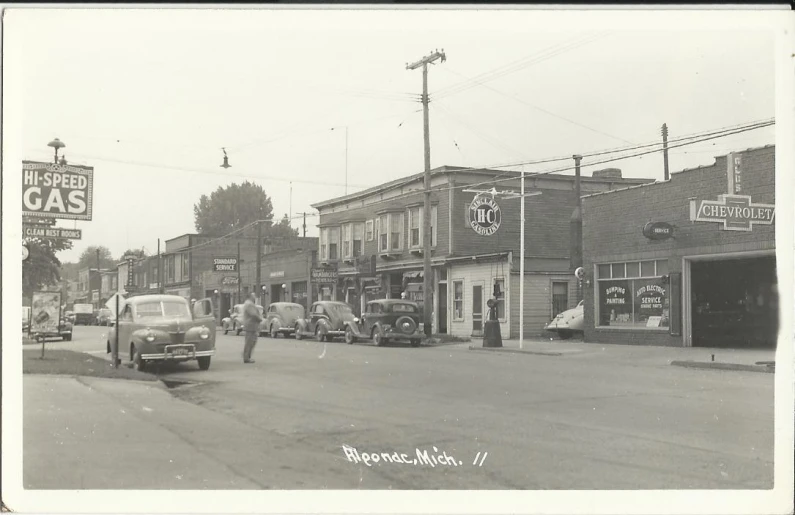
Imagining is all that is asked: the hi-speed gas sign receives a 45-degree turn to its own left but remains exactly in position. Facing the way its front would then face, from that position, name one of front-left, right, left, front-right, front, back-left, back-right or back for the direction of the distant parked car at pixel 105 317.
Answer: back-left

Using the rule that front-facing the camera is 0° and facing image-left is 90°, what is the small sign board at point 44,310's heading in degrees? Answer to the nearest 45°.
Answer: approximately 0°
